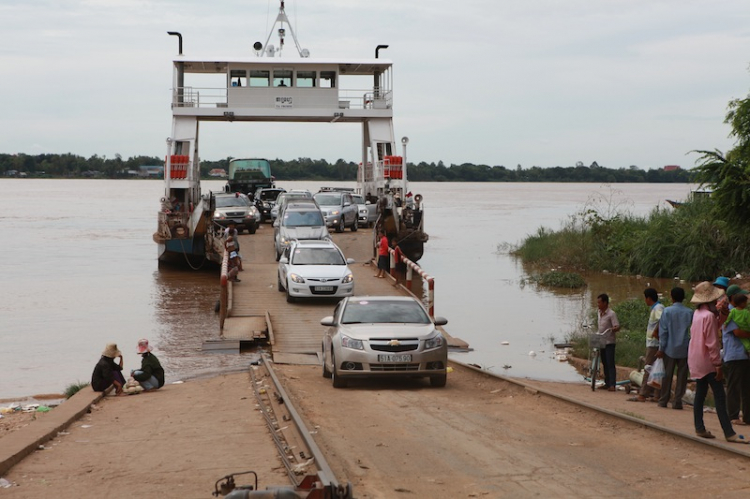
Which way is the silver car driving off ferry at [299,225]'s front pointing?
toward the camera

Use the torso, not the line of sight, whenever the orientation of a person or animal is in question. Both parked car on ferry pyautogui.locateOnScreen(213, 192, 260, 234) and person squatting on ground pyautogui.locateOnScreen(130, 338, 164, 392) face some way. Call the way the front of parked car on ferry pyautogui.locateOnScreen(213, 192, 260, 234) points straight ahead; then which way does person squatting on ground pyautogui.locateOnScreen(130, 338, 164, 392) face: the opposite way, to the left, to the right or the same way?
to the right

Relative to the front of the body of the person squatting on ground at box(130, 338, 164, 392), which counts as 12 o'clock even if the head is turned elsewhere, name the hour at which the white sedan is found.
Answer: The white sedan is roughly at 4 o'clock from the person squatting on ground.

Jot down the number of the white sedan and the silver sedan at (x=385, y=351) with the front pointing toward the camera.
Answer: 2

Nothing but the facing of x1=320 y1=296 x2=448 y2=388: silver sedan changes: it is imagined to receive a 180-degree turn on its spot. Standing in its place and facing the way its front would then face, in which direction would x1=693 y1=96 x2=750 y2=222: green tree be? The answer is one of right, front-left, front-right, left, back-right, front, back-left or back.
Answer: front-right

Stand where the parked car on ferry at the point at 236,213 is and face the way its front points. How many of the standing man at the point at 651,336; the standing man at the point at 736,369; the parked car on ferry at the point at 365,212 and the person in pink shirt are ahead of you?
3

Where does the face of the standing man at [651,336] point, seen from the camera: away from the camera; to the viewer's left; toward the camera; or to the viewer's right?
to the viewer's left

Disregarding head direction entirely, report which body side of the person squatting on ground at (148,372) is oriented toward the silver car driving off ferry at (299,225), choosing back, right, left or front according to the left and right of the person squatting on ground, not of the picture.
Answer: right

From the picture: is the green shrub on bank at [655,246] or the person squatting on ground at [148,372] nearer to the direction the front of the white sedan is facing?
the person squatting on ground

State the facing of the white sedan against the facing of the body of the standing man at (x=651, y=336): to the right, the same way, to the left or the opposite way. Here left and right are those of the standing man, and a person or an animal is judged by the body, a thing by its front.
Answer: to the left

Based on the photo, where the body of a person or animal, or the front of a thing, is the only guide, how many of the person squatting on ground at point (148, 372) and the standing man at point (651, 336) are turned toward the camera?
0

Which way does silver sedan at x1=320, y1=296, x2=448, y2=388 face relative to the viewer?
toward the camera

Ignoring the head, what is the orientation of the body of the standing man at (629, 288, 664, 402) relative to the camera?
to the viewer's left
